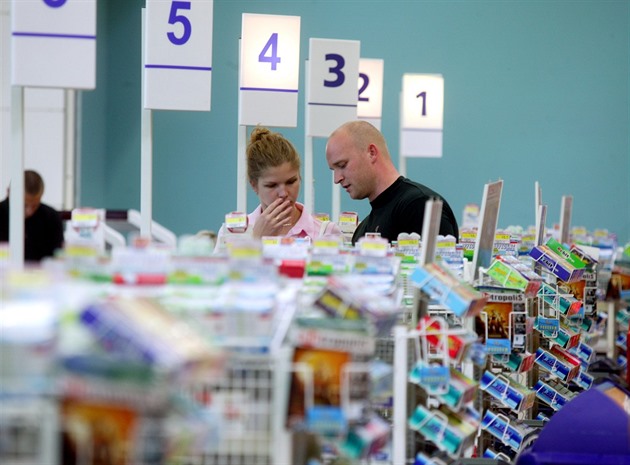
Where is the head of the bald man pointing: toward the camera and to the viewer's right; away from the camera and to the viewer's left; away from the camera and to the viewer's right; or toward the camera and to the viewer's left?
toward the camera and to the viewer's left

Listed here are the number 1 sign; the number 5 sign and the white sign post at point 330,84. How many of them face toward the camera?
3

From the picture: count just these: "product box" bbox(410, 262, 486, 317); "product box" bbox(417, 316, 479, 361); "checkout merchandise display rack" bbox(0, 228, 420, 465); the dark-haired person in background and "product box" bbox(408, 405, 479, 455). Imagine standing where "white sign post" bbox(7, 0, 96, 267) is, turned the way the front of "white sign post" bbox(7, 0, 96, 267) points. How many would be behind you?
1

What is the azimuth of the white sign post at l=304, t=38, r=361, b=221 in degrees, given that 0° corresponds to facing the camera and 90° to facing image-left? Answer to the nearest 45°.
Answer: approximately 0°

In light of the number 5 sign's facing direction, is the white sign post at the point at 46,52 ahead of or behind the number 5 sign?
ahead

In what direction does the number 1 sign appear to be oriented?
toward the camera

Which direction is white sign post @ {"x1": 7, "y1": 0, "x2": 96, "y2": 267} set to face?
toward the camera

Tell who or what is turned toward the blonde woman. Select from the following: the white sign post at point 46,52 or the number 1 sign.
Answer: the number 1 sign

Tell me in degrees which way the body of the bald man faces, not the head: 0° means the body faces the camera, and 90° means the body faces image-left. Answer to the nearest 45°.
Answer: approximately 45°

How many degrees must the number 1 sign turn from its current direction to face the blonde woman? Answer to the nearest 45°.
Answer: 0° — it already faces them

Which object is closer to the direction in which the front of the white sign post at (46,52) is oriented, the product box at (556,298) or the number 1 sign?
the product box

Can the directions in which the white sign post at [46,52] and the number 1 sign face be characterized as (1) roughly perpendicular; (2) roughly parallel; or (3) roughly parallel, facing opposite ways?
roughly parallel

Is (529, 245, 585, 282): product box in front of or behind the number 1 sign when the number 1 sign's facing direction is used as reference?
in front
